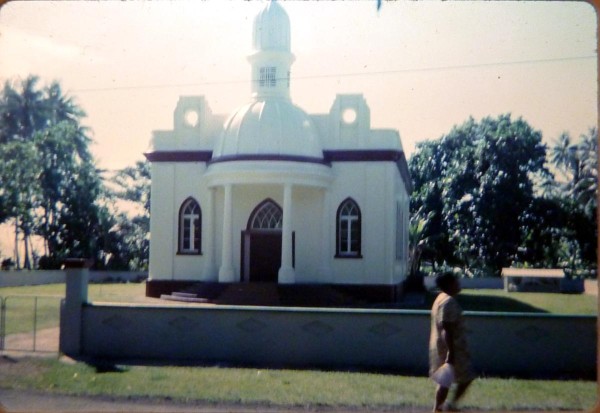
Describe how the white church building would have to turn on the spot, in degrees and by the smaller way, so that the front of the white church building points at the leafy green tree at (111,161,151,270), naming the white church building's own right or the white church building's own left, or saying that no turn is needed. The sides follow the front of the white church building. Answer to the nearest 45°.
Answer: approximately 135° to the white church building's own right

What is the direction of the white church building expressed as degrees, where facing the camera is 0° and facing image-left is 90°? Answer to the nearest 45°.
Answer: approximately 0°

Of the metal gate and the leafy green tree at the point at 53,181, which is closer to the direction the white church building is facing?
the metal gate

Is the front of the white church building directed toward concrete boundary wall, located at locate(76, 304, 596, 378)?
yes

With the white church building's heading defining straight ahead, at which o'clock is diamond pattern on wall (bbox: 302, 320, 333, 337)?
The diamond pattern on wall is roughly at 12 o'clock from the white church building.

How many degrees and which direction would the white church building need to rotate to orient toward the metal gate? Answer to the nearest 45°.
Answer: approximately 45° to its right

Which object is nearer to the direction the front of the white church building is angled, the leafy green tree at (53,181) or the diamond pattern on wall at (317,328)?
the diamond pattern on wall

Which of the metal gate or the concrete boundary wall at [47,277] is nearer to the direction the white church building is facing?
the metal gate
